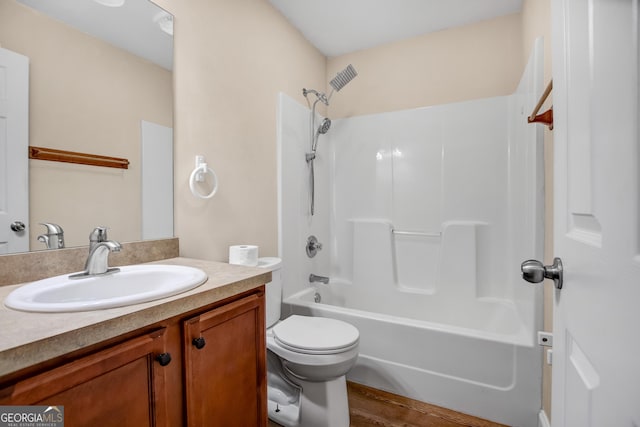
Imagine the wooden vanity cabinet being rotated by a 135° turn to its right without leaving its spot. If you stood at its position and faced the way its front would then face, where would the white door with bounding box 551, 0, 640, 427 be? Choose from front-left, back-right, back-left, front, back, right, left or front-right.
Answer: back-left

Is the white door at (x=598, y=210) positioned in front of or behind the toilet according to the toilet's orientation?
in front

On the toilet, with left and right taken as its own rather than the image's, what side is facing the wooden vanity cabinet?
right

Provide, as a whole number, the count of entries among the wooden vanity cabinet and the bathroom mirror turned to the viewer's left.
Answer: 0

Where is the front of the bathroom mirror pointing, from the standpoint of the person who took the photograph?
facing the viewer and to the right of the viewer

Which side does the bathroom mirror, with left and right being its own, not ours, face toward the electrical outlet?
front

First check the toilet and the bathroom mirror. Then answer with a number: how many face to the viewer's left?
0

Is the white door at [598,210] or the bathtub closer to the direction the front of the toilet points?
the white door

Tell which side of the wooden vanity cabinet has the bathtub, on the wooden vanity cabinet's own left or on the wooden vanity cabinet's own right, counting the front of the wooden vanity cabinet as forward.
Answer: on the wooden vanity cabinet's own left

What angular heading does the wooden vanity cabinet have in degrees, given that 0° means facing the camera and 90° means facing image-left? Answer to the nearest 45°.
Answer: approximately 315°

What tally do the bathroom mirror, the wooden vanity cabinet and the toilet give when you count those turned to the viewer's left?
0

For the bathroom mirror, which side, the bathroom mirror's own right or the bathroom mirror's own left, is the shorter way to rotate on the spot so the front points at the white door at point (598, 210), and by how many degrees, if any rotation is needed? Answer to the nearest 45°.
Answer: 0° — it already faces it

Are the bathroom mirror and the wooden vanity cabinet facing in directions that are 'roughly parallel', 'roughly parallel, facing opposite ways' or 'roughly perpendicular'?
roughly parallel
